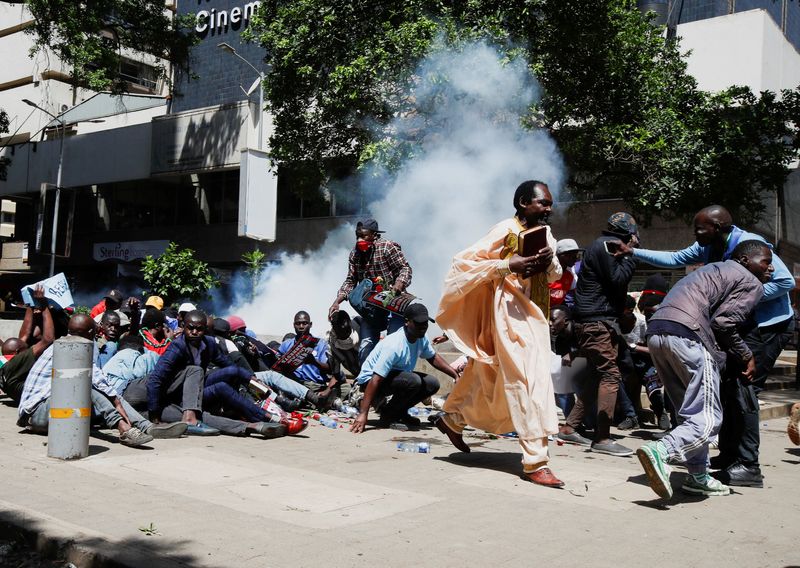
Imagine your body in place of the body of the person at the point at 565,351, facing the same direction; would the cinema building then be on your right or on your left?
on your right

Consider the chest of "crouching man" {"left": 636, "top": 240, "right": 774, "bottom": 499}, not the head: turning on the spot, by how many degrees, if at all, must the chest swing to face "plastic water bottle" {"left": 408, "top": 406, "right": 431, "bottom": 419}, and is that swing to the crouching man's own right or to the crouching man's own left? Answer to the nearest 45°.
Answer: approximately 135° to the crouching man's own left

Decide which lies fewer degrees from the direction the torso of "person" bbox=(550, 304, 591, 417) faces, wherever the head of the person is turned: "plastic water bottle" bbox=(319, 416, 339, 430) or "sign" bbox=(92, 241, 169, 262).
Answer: the plastic water bottle

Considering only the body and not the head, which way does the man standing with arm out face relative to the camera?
to the viewer's left

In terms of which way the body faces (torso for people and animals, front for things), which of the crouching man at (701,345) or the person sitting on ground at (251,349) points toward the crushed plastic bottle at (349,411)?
the person sitting on ground

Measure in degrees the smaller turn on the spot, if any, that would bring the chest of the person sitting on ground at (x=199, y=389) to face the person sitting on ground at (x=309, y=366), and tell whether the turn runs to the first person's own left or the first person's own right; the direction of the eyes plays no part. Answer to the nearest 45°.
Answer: approximately 90° to the first person's own left
